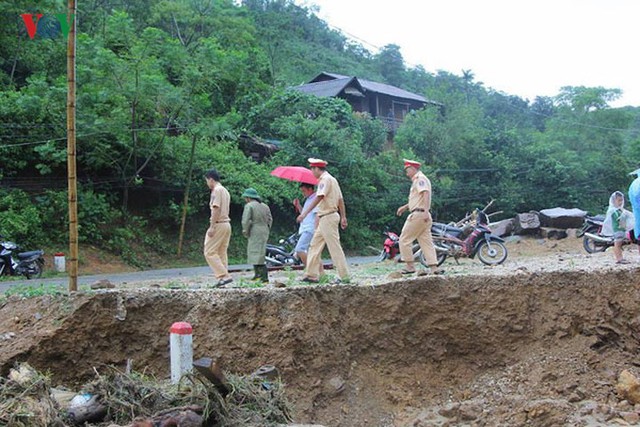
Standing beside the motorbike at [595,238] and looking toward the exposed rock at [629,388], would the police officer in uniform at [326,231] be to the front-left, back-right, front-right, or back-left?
front-right

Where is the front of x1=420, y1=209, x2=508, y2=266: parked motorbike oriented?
to the viewer's right

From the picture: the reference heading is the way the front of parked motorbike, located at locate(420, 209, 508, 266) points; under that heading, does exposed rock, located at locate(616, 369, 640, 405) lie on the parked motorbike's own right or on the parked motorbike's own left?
on the parked motorbike's own right

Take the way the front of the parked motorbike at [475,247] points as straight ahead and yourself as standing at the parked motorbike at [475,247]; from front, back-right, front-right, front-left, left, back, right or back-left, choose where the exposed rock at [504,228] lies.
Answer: left

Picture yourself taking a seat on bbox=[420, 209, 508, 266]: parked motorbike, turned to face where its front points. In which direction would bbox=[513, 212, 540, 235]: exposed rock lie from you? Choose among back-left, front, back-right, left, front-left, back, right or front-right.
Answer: left

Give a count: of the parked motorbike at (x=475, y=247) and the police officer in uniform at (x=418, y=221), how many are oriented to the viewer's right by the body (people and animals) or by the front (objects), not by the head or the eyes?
1
